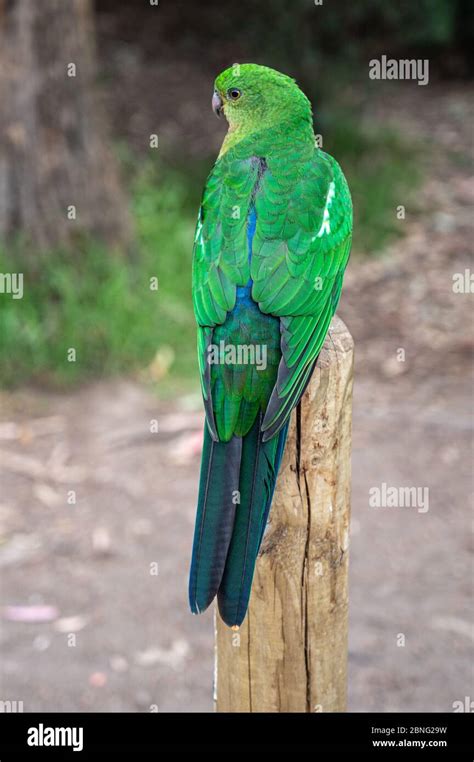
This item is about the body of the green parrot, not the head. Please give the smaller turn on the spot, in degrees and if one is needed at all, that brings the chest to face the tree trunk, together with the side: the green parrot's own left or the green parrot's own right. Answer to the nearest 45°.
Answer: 0° — it already faces it

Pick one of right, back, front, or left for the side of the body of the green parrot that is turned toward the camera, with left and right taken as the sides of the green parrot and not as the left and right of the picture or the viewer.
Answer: back
